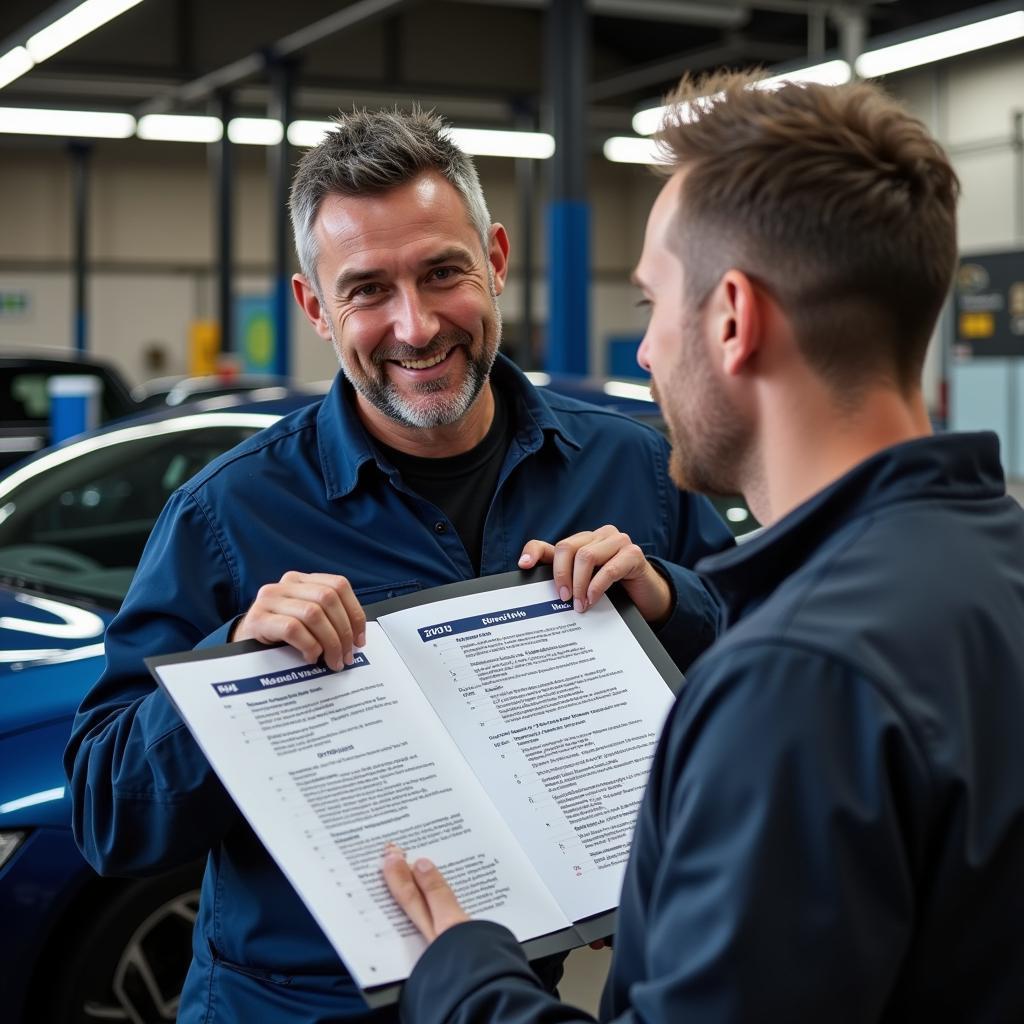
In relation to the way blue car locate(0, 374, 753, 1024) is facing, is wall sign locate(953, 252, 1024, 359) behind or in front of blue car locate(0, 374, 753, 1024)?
behind

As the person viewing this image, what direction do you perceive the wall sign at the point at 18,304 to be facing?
facing the viewer

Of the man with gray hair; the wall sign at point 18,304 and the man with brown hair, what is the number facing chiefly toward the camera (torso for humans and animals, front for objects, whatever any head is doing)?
2

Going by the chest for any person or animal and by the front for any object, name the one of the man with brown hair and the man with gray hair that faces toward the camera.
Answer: the man with gray hair

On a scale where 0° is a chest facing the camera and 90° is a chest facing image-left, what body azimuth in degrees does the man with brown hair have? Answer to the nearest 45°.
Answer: approximately 135°

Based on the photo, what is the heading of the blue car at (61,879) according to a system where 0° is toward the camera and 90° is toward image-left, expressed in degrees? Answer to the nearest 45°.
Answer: approximately 45°

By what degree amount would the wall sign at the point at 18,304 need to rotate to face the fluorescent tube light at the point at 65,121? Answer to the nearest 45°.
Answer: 0° — it already faces it

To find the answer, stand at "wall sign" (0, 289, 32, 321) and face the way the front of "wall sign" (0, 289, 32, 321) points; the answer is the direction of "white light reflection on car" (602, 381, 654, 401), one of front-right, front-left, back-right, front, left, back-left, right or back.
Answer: front

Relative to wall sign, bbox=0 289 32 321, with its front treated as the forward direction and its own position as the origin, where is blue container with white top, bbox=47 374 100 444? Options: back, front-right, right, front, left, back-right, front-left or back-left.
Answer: front

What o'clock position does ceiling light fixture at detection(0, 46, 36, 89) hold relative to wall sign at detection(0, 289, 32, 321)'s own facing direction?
The ceiling light fixture is roughly at 12 o'clock from the wall sign.

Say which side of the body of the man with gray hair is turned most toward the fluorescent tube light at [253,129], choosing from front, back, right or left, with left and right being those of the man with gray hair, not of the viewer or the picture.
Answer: back

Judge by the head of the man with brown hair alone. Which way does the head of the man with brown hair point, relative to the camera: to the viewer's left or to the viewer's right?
to the viewer's left
